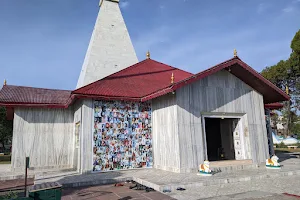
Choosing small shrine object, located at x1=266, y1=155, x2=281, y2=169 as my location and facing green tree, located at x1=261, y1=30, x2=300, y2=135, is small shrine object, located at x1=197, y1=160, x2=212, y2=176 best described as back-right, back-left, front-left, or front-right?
back-left

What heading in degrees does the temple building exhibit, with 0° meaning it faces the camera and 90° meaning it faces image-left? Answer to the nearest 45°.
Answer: approximately 315°

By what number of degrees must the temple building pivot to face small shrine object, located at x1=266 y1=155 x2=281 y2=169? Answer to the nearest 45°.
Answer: approximately 45° to its left
